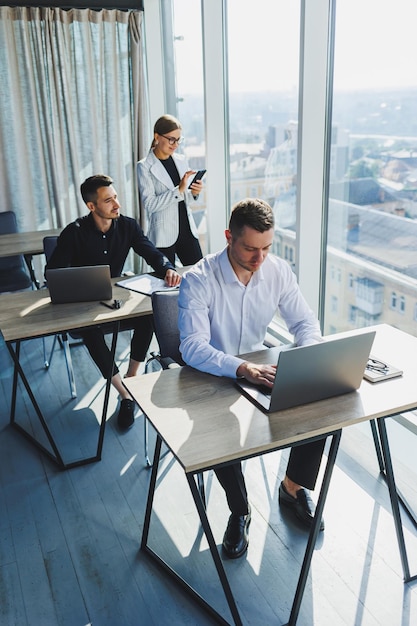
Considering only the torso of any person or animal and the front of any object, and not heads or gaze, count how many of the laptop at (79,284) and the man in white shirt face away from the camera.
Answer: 1

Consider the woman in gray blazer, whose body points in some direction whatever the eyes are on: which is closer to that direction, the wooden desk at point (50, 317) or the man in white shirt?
the man in white shirt

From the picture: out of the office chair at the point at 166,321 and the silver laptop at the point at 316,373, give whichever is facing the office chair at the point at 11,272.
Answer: the silver laptop

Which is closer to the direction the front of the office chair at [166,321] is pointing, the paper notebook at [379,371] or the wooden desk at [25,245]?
the paper notebook

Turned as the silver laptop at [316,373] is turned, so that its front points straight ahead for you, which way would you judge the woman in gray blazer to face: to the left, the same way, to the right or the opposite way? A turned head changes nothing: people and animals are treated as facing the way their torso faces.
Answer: the opposite way

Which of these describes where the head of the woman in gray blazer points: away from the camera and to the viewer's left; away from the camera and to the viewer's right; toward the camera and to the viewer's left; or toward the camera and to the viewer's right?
toward the camera and to the viewer's right

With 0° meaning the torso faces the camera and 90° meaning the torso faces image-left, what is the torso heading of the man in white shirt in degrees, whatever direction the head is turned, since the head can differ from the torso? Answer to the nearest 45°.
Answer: approximately 315°

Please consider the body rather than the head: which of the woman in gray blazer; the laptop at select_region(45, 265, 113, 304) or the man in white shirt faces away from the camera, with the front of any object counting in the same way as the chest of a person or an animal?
the laptop

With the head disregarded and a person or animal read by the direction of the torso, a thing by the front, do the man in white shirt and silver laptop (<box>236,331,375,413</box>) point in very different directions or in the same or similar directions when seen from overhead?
very different directions

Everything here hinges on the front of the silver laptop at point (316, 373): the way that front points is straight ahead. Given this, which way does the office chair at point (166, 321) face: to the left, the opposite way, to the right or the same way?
the opposite way

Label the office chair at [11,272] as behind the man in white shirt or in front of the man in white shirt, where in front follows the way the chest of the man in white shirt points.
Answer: behind

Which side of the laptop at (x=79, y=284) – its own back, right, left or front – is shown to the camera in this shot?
back

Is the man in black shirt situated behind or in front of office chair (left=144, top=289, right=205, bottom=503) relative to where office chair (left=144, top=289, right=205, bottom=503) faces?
behind
